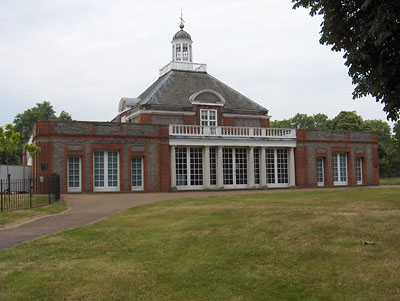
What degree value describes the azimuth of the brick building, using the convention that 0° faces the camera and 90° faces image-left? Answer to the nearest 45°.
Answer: approximately 0°

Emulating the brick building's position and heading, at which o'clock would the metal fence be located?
The metal fence is roughly at 1 o'clock from the brick building.

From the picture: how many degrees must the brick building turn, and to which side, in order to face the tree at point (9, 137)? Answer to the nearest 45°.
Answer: approximately 45° to its right
